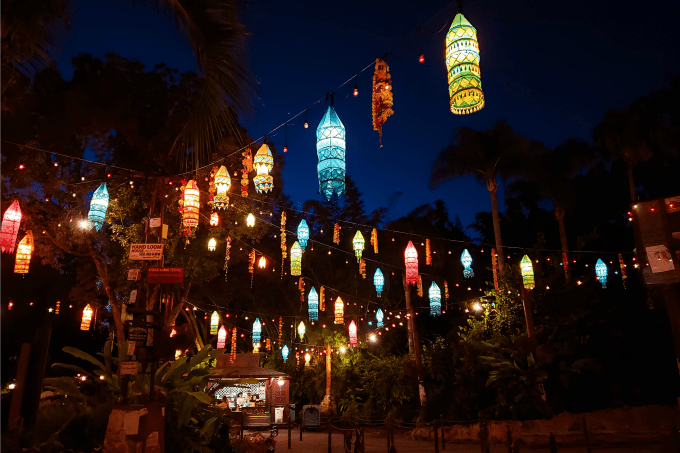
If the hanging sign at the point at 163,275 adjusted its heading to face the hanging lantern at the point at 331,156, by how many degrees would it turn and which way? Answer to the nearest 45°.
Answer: approximately 45° to its left

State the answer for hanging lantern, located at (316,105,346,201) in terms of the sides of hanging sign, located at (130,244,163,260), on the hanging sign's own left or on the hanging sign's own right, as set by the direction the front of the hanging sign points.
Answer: on the hanging sign's own left

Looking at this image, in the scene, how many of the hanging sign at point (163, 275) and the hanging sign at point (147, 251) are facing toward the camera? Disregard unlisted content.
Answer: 2

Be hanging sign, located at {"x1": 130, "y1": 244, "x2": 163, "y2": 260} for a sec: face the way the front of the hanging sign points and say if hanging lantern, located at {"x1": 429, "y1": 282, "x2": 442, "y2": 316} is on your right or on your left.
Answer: on your left

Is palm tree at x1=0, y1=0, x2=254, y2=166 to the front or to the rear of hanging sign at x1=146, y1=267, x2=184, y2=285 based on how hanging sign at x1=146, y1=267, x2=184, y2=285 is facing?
to the front

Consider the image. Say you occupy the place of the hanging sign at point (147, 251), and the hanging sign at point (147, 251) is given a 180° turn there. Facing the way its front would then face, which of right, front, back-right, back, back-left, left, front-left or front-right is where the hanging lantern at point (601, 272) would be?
right

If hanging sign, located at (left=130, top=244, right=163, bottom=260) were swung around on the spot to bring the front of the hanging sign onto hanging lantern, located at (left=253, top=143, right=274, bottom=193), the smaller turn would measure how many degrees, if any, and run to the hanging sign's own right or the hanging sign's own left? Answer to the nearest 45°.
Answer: approximately 90° to the hanging sign's own left

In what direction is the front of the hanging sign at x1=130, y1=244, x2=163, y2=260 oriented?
toward the camera

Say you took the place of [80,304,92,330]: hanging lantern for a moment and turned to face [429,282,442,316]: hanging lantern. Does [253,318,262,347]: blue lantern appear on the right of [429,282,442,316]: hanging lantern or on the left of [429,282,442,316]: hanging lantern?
left

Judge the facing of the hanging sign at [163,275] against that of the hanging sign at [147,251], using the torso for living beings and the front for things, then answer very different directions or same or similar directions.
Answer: same or similar directions

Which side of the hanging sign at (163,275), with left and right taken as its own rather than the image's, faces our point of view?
front

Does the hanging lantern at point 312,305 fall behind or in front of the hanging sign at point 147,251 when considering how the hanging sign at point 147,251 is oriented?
behind
